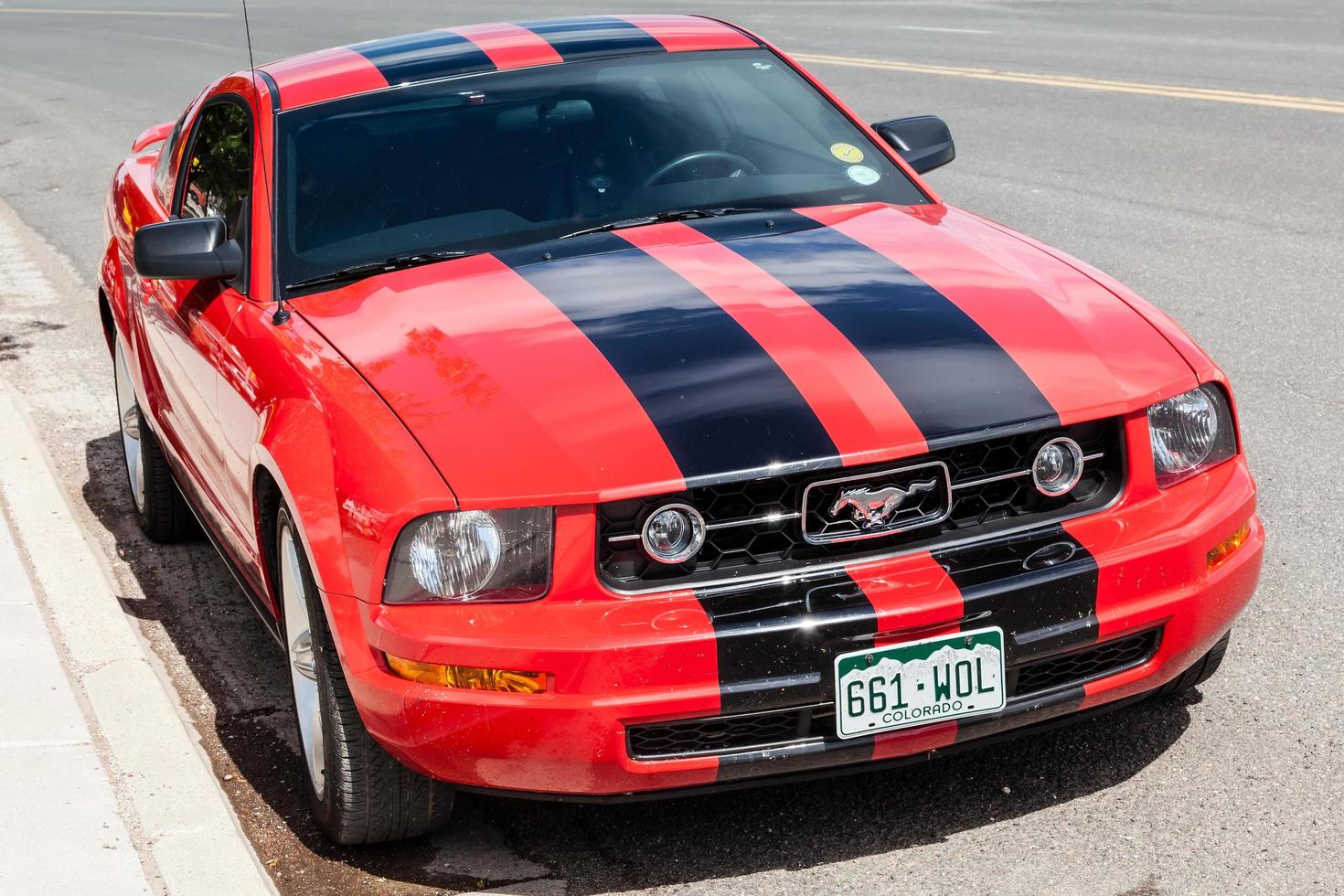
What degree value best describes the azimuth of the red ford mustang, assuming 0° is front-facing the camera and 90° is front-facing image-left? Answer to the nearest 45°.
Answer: approximately 315°
